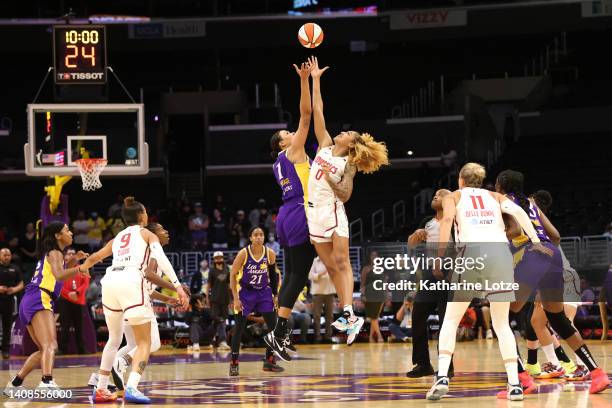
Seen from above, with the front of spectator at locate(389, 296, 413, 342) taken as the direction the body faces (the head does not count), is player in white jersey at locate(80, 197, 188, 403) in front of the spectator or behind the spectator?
in front

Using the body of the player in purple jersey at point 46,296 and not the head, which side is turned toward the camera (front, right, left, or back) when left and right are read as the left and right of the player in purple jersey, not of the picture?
right

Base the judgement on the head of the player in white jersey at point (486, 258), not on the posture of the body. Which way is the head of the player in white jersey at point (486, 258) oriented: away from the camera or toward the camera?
away from the camera

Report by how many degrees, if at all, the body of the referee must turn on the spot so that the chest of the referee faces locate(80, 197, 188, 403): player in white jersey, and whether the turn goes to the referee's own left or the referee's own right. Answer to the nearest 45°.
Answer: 0° — they already face them

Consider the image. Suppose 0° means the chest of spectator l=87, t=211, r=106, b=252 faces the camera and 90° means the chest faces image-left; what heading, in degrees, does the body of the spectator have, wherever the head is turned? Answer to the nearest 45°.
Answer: approximately 0°

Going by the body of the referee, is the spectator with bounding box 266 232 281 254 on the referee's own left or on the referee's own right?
on the referee's own right

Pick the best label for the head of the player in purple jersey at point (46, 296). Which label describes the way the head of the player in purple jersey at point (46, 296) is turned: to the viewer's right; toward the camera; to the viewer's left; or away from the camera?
to the viewer's right

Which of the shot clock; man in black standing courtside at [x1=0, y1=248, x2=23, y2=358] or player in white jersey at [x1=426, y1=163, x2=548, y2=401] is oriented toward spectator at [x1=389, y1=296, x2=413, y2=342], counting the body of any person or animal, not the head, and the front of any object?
the player in white jersey

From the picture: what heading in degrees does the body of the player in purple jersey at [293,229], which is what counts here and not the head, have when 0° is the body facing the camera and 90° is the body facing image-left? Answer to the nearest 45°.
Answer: approximately 225°

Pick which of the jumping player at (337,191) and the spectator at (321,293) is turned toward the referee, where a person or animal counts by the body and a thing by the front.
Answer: the spectator
